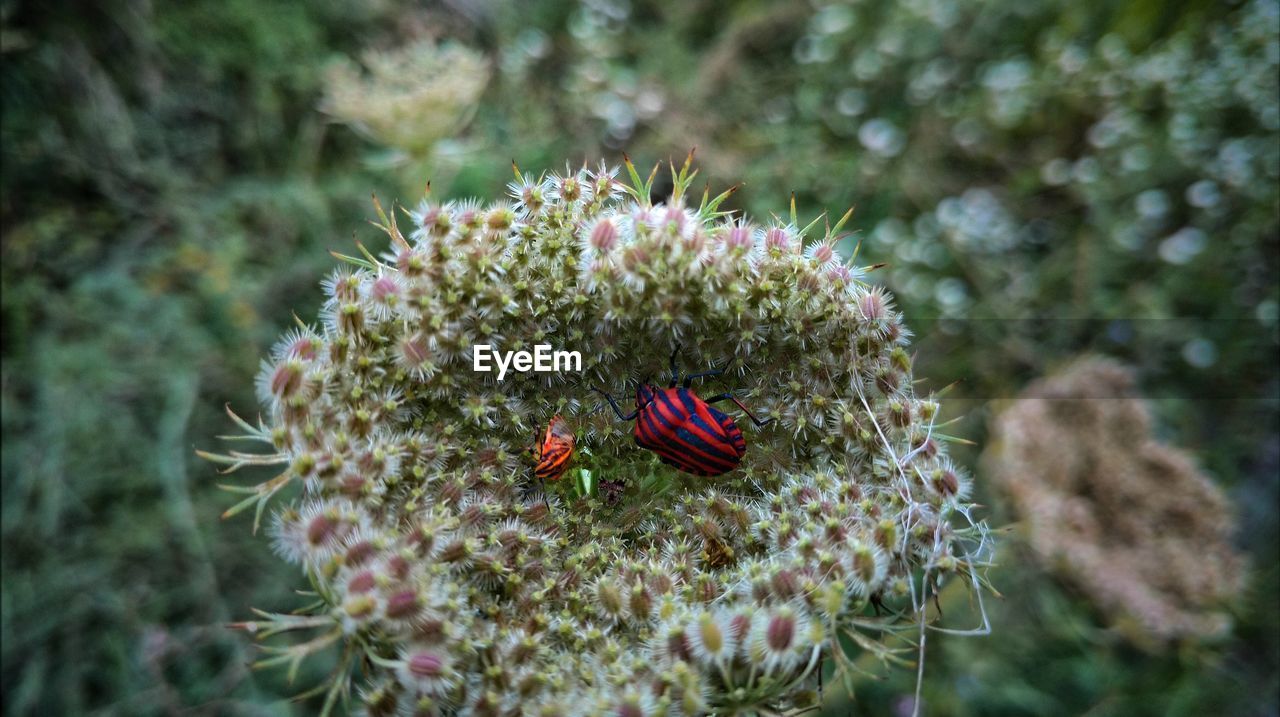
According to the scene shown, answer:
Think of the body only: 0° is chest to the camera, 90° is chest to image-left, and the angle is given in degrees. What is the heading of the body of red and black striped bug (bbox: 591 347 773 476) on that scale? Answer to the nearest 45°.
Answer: approximately 135°

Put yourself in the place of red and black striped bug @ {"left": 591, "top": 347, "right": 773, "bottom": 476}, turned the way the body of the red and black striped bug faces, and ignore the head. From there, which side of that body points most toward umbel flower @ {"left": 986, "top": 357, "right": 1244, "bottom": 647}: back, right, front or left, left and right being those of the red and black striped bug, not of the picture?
right
